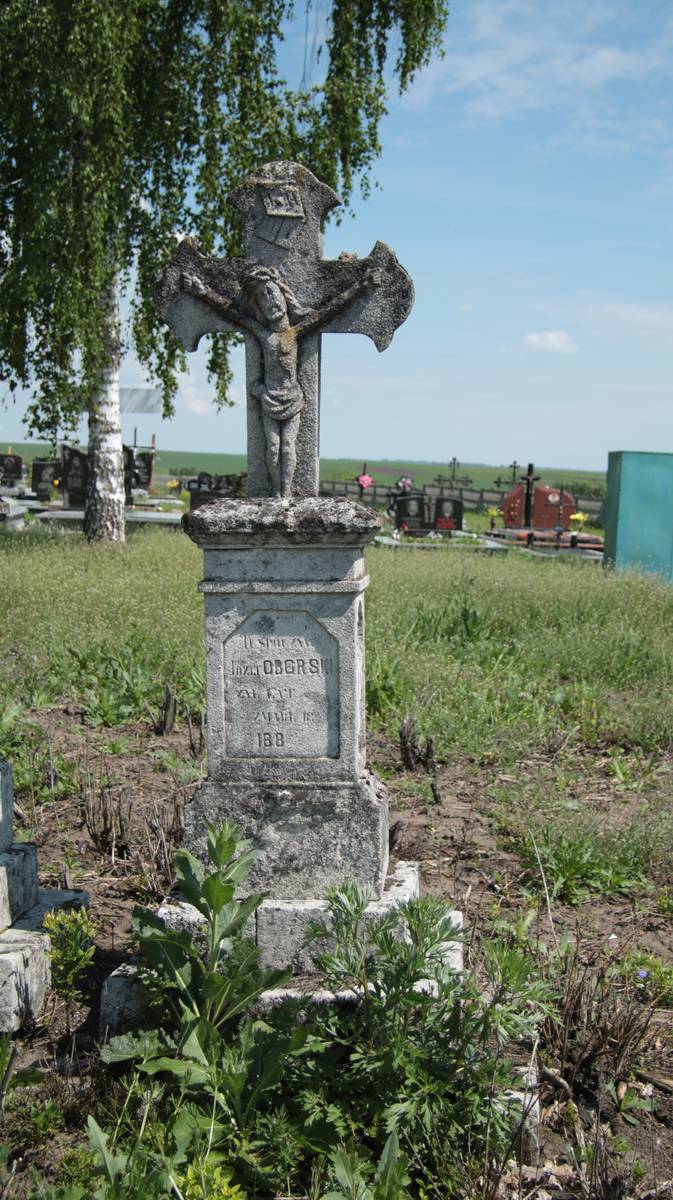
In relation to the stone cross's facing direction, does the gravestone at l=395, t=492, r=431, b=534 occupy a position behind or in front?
behind

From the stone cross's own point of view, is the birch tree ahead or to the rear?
to the rear

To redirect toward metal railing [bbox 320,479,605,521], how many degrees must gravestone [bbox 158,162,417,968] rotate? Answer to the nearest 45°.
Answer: approximately 180°

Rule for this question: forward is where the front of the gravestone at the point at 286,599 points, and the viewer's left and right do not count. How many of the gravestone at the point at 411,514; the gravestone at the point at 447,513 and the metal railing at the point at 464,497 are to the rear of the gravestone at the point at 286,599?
3

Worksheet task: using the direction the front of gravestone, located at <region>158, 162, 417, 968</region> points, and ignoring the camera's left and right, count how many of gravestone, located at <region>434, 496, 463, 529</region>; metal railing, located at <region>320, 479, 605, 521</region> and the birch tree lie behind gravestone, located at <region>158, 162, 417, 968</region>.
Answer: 3

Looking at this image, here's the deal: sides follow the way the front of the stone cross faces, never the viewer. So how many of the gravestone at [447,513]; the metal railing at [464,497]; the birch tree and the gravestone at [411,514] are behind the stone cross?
4

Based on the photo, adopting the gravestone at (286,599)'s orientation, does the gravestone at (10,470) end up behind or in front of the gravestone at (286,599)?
behind

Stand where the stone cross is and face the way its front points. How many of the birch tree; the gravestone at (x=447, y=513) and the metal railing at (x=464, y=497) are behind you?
3

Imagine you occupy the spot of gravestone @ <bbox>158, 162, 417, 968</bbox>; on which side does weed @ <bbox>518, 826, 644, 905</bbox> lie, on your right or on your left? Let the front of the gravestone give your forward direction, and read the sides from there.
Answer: on your left

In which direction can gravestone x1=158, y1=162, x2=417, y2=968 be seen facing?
toward the camera
